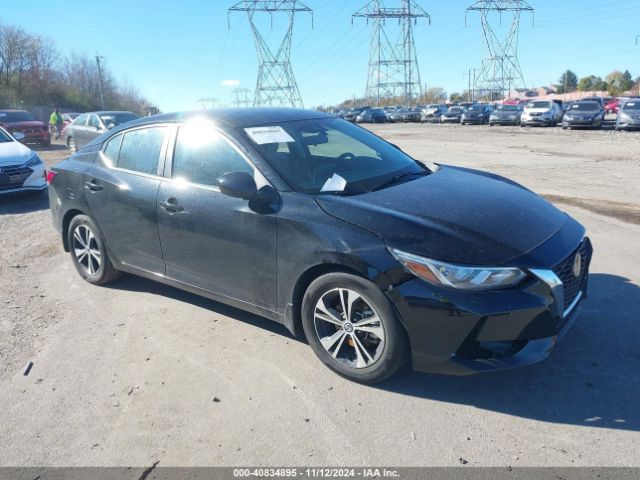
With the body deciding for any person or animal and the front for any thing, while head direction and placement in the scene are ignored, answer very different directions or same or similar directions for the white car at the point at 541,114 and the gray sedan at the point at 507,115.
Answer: same or similar directions

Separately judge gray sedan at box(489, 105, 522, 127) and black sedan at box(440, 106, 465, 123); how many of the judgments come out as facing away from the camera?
0

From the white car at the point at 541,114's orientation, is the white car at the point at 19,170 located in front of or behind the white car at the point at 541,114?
in front

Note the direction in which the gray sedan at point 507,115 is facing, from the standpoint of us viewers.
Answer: facing the viewer and to the left of the viewer

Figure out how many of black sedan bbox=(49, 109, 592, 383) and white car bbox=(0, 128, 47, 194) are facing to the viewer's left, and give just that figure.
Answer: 0

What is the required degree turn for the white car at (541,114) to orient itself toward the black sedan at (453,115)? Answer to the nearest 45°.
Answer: approximately 90° to its right

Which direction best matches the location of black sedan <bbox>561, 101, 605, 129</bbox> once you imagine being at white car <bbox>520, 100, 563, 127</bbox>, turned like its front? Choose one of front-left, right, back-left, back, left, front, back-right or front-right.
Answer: left

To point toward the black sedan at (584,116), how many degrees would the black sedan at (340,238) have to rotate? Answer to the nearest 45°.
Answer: approximately 90° to its left

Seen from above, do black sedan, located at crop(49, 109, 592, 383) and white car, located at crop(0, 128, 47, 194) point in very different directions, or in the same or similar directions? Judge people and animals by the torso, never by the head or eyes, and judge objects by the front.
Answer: same or similar directions

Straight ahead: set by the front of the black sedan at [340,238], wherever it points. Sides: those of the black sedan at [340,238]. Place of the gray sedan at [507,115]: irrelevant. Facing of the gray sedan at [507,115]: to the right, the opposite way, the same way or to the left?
to the right

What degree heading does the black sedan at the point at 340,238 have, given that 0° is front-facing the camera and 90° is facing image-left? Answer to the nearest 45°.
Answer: approximately 315°

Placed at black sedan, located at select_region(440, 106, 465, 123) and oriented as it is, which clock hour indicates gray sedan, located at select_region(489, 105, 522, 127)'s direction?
gray sedan, located at select_region(489, 105, 522, 127) is roughly at 10 o'clock from black sedan, located at select_region(440, 106, 465, 123).
